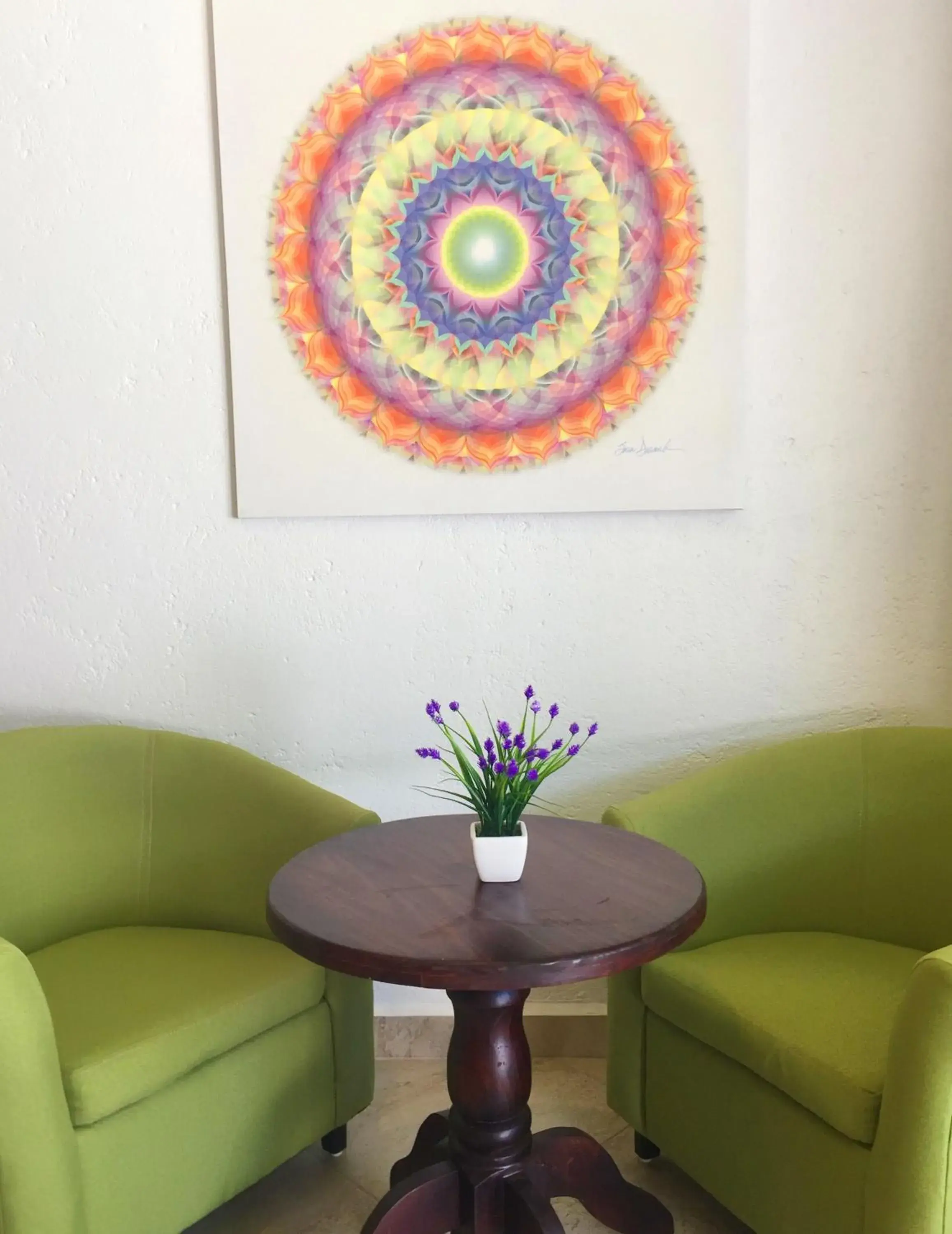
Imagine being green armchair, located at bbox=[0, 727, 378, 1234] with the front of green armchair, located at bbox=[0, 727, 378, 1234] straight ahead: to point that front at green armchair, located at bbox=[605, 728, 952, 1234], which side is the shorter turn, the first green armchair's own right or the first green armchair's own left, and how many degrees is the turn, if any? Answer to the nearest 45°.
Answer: approximately 45° to the first green armchair's own left

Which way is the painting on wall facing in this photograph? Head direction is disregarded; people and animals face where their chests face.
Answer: toward the camera

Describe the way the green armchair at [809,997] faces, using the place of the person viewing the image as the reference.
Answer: facing the viewer and to the left of the viewer

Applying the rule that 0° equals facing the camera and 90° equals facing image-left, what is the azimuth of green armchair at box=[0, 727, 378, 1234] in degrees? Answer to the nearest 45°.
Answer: approximately 315°
